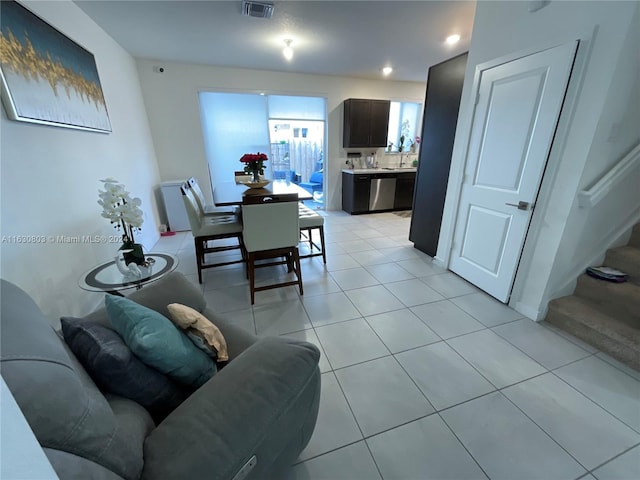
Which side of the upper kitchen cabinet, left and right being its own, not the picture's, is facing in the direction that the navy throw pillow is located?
front

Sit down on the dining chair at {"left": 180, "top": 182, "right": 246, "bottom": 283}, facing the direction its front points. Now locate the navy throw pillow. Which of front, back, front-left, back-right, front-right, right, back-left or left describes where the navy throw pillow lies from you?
right

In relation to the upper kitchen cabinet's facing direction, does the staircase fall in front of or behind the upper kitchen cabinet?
in front

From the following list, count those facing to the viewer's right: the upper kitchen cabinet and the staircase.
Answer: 0

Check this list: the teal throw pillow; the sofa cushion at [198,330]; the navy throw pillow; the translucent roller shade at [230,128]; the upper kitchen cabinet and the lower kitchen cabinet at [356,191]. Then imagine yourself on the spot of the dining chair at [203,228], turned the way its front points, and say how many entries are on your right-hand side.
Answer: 3

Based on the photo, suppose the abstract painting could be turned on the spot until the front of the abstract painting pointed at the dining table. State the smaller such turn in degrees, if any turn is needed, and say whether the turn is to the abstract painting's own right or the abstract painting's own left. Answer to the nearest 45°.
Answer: approximately 45° to the abstract painting's own left

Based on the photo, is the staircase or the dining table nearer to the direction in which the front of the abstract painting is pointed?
the staircase

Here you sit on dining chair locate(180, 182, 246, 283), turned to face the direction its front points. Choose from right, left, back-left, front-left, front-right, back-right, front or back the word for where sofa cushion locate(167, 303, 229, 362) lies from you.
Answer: right

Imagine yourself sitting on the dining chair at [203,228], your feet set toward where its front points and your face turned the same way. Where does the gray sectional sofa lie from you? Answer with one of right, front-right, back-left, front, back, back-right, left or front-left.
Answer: right

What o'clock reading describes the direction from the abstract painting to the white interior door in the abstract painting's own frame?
The white interior door is roughly at 12 o'clock from the abstract painting.

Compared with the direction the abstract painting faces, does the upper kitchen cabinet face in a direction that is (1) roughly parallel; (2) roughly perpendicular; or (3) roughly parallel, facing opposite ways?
roughly perpendicular

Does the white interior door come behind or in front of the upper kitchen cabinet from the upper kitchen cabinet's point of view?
in front

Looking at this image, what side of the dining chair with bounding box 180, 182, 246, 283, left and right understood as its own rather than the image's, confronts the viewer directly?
right

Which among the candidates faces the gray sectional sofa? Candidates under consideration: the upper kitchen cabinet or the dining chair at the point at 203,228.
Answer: the upper kitchen cabinet

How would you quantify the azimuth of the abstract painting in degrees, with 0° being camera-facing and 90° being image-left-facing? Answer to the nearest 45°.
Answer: approximately 315°

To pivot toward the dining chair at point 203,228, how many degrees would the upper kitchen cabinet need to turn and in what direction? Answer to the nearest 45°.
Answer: approximately 45° to its right
